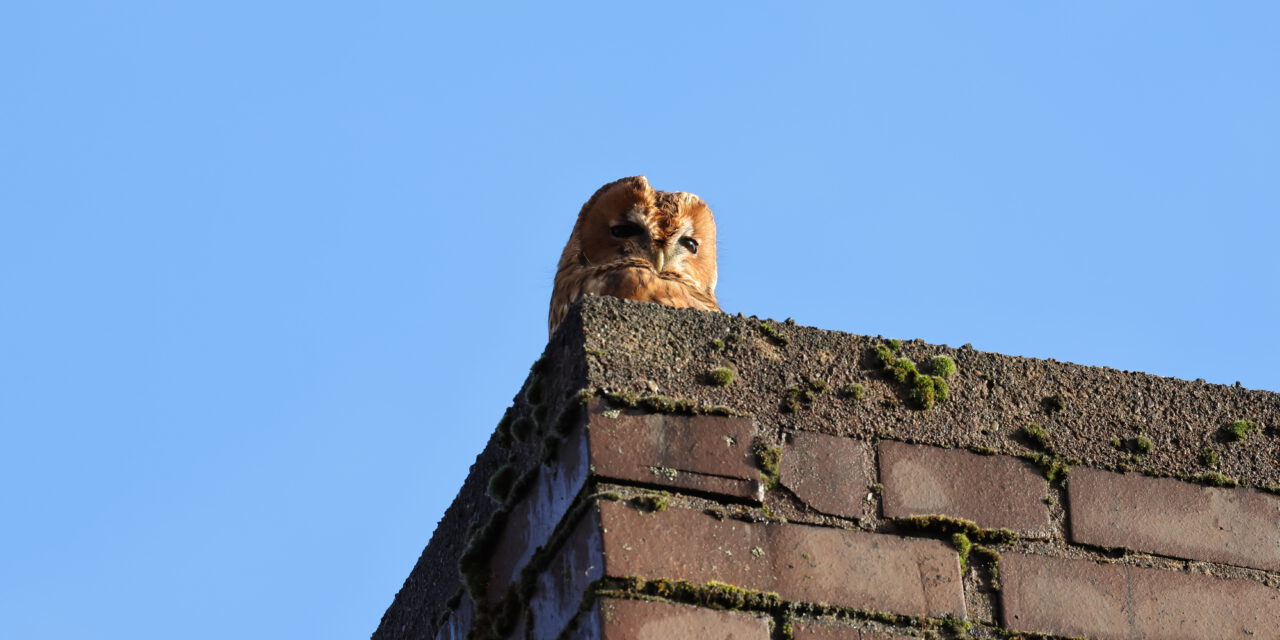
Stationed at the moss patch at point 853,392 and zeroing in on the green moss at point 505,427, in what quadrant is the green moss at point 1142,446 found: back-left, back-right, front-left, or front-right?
back-right

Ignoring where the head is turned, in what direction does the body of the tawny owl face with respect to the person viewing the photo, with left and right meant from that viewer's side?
facing the viewer and to the right of the viewer

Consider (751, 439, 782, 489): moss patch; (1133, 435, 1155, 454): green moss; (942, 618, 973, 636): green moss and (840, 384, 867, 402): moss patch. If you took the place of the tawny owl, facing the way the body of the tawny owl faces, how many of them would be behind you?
0

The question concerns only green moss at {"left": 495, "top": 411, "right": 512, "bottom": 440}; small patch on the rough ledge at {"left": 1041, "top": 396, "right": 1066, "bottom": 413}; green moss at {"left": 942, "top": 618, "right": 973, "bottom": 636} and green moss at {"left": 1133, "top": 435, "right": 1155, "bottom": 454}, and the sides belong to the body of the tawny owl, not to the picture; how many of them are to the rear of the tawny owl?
0

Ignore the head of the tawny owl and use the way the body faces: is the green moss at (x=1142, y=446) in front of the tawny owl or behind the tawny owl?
in front
